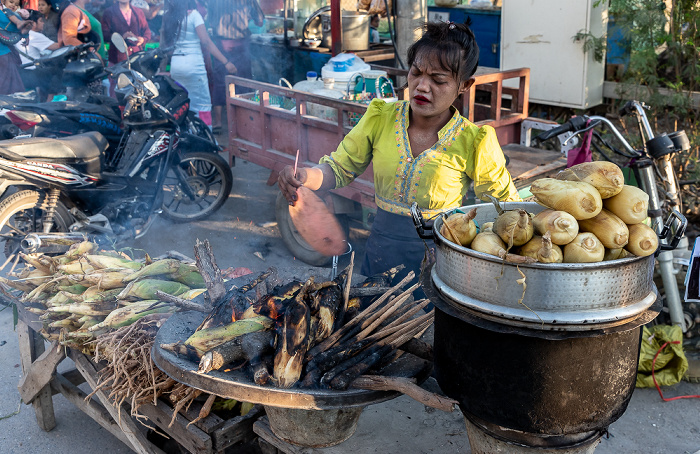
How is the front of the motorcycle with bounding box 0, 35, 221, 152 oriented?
to the viewer's right

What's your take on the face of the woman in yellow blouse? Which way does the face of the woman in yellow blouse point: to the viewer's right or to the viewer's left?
to the viewer's left

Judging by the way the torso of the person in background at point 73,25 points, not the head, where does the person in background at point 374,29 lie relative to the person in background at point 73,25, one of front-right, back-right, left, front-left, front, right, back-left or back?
front-left

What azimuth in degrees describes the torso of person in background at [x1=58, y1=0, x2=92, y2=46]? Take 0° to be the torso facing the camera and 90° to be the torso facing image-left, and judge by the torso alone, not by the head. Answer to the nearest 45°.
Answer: approximately 315°

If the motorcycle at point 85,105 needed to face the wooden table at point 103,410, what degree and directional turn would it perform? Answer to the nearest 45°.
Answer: approximately 90° to its right

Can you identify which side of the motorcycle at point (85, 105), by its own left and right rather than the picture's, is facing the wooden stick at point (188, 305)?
right
